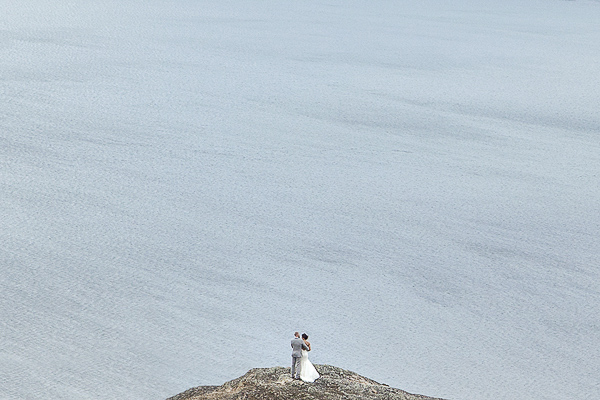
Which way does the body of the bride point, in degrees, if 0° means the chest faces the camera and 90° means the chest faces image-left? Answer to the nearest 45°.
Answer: approximately 90°
